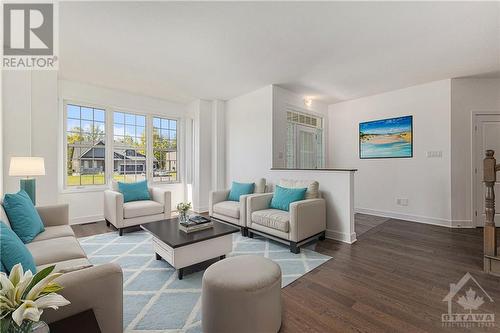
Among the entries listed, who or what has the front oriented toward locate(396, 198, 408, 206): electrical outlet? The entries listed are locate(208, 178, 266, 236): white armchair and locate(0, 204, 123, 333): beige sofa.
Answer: the beige sofa

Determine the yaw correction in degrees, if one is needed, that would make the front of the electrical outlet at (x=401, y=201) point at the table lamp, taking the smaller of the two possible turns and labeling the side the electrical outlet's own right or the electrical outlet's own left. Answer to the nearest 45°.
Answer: approximately 45° to the electrical outlet's own right

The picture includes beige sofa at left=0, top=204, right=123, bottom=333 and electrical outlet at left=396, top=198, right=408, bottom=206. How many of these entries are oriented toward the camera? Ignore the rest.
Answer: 1

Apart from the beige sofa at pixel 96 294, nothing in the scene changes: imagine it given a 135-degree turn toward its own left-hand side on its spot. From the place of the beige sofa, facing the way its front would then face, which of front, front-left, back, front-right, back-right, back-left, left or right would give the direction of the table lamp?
front-right

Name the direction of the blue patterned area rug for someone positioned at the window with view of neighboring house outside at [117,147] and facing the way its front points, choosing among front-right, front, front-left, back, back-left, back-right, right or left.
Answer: front

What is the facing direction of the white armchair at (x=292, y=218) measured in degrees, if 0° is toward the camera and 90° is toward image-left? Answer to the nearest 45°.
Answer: approximately 45°

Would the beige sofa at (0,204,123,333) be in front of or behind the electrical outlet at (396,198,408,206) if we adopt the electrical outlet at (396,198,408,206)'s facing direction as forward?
in front

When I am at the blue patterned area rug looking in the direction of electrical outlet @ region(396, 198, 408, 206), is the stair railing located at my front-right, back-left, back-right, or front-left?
front-right

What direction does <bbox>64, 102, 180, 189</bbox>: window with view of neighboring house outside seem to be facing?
toward the camera

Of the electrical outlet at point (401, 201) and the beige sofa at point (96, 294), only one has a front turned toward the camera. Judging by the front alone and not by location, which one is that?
the electrical outlet

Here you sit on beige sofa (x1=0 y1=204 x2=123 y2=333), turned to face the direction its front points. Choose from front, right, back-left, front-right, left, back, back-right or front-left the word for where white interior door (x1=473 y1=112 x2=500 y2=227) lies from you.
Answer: front

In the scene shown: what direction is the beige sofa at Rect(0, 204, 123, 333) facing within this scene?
to the viewer's right

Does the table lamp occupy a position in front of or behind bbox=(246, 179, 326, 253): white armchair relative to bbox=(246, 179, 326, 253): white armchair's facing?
in front

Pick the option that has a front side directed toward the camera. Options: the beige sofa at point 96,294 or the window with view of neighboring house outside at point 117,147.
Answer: the window with view of neighboring house outside

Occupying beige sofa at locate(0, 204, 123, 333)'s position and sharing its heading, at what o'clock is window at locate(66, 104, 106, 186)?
The window is roughly at 9 o'clock from the beige sofa.

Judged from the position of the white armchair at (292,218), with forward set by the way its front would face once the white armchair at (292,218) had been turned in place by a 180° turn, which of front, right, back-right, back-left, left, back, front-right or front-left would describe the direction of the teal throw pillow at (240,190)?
left

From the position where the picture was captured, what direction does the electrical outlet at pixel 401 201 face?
facing the viewer

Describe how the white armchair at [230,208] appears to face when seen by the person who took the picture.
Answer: facing the viewer and to the left of the viewer
